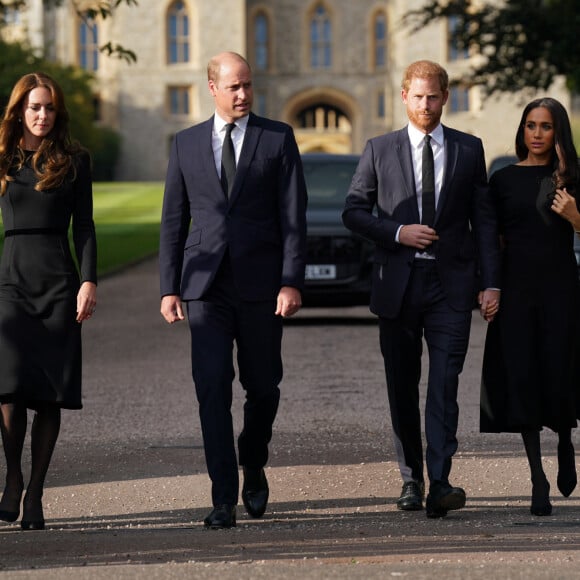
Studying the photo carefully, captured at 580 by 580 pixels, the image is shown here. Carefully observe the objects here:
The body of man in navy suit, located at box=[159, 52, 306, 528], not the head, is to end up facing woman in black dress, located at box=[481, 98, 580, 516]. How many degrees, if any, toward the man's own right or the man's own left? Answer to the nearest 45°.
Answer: approximately 90° to the man's own left

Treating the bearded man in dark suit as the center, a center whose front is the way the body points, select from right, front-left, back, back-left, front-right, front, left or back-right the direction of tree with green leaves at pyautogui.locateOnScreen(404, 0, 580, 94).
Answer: back

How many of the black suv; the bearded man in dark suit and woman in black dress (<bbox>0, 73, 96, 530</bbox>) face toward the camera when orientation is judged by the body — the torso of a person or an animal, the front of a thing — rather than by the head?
3

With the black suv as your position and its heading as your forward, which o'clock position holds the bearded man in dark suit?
The bearded man in dark suit is roughly at 12 o'clock from the black suv.

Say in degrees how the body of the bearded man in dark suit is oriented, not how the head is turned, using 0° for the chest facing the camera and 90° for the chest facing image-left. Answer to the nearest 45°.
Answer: approximately 0°

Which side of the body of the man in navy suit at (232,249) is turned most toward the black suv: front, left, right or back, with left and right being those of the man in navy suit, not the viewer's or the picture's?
back

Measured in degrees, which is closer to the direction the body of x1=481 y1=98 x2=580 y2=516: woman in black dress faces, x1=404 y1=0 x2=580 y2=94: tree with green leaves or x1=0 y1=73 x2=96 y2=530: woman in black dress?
the woman in black dress

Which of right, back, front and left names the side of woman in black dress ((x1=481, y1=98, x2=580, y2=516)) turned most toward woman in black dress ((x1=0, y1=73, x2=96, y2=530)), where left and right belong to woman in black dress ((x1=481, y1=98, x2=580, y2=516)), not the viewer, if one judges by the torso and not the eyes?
right

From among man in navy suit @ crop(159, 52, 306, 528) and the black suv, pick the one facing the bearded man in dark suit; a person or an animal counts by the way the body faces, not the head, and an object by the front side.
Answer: the black suv

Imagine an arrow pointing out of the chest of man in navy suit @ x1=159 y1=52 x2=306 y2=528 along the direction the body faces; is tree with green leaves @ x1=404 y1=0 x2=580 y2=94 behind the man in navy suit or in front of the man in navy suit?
behind

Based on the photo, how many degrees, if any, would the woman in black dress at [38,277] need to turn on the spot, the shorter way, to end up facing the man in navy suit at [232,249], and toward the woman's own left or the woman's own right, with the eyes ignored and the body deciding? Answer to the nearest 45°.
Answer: approximately 90° to the woman's own left

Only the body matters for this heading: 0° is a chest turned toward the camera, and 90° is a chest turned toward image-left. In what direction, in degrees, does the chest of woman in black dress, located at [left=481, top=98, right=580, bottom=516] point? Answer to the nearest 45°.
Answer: approximately 0°
